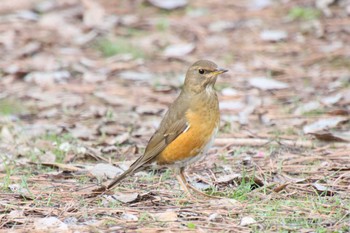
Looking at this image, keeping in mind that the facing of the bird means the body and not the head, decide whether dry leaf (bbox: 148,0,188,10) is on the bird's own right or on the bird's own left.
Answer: on the bird's own left

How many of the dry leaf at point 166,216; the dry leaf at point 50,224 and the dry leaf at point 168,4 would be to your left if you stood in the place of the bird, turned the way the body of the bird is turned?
1

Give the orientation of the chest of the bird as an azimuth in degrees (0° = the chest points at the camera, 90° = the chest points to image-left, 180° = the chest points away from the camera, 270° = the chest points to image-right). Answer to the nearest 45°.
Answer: approximately 270°

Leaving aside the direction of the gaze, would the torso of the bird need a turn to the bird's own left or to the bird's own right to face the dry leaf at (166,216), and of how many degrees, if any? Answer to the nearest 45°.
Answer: approximately 90° to the bird's own right

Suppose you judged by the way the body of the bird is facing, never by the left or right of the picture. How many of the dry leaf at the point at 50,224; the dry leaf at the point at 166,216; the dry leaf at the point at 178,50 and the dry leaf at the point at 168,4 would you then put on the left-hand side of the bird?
2

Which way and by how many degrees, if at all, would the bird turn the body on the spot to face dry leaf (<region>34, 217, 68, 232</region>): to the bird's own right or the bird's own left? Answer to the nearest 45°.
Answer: approximately 135° to the bird's own right

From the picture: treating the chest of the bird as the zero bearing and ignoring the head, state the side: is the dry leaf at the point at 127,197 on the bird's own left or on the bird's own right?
on the bird's own right

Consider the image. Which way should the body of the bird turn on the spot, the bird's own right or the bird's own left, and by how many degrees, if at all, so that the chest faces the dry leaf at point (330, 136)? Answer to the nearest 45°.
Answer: approximately 45° to the bird's own left

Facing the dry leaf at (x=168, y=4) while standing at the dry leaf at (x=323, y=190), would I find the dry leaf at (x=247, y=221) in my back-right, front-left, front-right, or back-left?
back-left

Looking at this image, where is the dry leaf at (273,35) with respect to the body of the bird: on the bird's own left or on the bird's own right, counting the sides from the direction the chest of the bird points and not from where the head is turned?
on the bird's own left

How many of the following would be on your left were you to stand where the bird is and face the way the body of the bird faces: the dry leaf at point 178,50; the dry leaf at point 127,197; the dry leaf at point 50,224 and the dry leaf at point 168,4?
2

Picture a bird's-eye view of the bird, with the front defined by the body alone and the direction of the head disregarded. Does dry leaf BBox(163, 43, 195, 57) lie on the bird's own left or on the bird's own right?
on the bird's own left

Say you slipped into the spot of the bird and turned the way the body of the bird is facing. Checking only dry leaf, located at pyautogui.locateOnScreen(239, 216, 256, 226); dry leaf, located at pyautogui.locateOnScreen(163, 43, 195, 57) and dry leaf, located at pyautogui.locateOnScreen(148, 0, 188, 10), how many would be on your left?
2
